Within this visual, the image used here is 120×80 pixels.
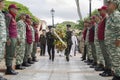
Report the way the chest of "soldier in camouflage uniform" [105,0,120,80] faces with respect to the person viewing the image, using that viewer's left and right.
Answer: facing to the left of the viewer

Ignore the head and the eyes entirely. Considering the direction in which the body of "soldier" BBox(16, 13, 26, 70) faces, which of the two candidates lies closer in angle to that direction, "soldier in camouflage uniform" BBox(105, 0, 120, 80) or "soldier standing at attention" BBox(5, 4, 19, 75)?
the soldier in camouflage uniform

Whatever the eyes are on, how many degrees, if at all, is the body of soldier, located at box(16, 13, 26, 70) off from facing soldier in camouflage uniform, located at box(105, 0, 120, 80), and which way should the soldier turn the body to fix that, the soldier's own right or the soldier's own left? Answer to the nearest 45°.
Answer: approximately 45° to the soldier's own right

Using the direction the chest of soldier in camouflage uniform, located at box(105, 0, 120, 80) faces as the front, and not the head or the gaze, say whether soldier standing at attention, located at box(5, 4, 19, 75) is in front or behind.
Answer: in front

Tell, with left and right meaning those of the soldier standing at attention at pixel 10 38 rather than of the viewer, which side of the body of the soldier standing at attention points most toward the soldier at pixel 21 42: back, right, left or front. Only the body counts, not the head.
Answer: left

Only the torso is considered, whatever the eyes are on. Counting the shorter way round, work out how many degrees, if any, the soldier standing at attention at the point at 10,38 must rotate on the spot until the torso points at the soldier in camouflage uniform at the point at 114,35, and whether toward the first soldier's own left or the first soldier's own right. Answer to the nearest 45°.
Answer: approximately 45° to the first soldier's own right

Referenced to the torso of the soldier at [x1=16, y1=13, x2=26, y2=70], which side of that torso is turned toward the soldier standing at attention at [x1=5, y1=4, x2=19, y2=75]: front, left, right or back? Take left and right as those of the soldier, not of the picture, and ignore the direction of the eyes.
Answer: right

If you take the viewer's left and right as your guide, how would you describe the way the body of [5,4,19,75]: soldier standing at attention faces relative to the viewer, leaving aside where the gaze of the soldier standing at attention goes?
facing to the right of the viewer

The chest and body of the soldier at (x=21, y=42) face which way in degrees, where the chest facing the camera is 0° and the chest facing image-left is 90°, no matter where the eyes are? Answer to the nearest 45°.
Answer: approximately 270°

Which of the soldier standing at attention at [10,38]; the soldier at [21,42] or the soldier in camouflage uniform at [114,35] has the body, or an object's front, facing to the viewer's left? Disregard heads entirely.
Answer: the soldier in camouflage uniform

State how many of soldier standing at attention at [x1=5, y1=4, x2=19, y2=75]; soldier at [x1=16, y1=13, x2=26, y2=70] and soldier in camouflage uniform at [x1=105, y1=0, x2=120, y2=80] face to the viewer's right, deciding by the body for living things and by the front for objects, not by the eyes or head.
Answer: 2
